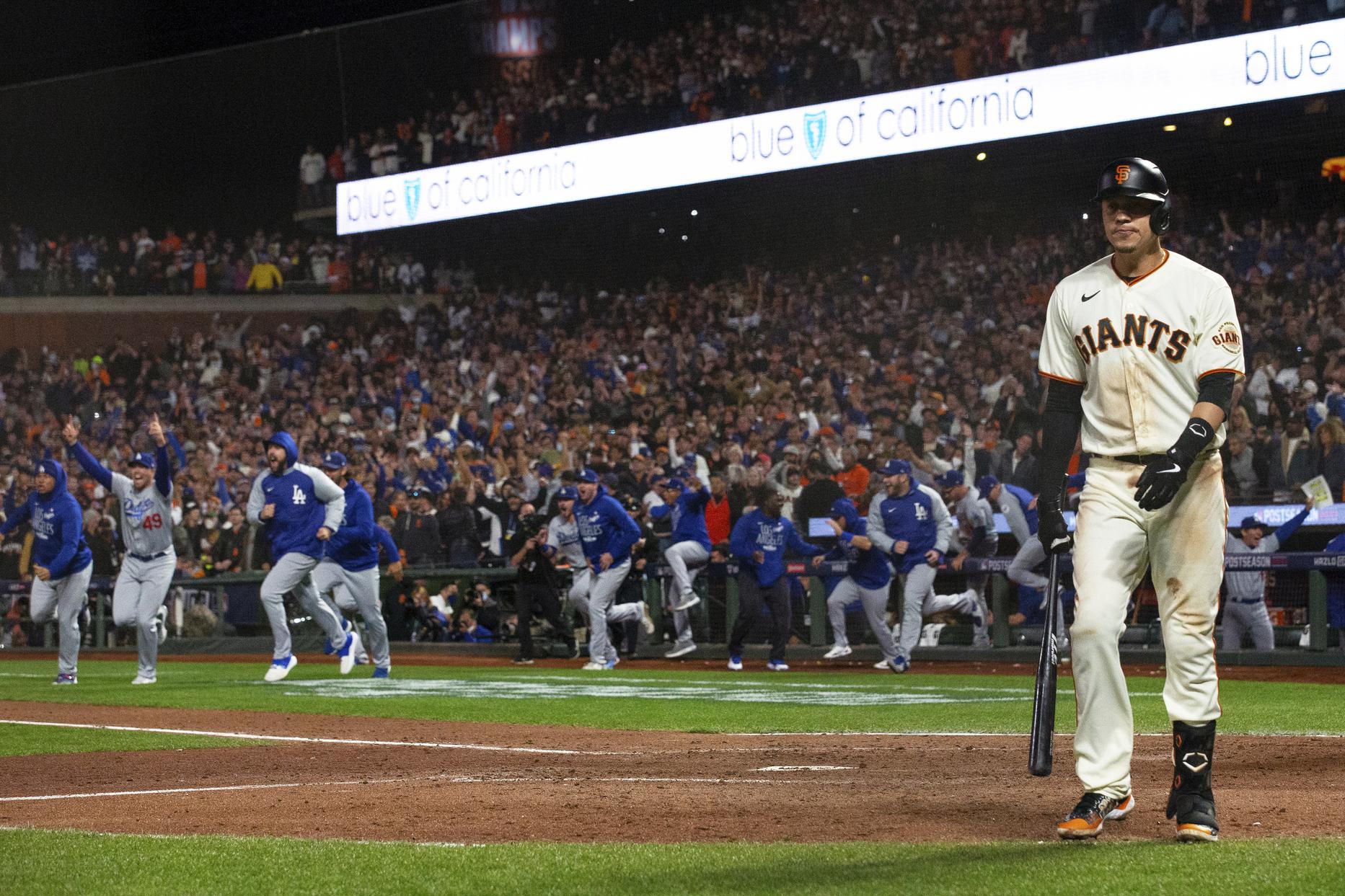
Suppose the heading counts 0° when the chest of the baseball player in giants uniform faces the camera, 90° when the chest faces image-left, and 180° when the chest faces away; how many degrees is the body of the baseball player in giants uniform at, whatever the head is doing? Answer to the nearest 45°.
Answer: approximately 0°

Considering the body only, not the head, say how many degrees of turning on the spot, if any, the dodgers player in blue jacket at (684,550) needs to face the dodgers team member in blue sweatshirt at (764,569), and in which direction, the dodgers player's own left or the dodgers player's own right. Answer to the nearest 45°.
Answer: approximately 90° to the dodgers player's own left

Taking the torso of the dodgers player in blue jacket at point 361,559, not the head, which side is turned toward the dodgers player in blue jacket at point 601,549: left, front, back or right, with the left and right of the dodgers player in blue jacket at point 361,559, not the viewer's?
back

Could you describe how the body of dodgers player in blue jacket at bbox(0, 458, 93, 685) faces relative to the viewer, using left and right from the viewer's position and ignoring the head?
facing the viewer and to the left of the viewer

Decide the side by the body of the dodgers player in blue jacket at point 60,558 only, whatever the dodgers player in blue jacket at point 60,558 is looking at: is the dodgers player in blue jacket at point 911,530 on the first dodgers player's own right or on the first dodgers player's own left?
on the first dodgers player's own left

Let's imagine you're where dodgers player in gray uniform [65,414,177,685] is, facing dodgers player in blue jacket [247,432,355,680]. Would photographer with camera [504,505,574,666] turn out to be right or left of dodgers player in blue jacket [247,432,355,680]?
left
